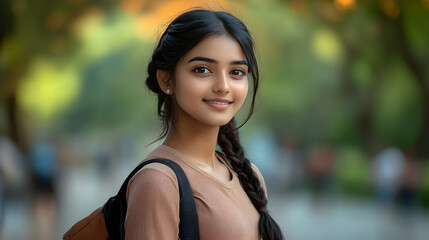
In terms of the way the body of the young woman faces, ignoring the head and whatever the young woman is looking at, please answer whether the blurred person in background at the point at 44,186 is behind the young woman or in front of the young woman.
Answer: behind

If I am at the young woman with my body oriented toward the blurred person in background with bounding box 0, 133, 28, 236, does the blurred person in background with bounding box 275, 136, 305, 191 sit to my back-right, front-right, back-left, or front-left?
front-right

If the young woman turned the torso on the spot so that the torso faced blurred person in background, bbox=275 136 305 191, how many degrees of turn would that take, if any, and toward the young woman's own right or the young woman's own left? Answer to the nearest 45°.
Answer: approximately 135° to the young woman's own left

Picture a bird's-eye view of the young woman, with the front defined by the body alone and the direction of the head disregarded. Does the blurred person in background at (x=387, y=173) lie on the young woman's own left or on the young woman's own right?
on the young woman's own left

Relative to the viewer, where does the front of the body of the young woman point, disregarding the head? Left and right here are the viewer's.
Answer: facing the viewer and to the right of the viewer

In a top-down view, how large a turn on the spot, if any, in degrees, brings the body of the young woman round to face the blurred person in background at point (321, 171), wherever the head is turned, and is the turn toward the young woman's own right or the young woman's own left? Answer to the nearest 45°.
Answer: approximately 135° to the young woman's own left
